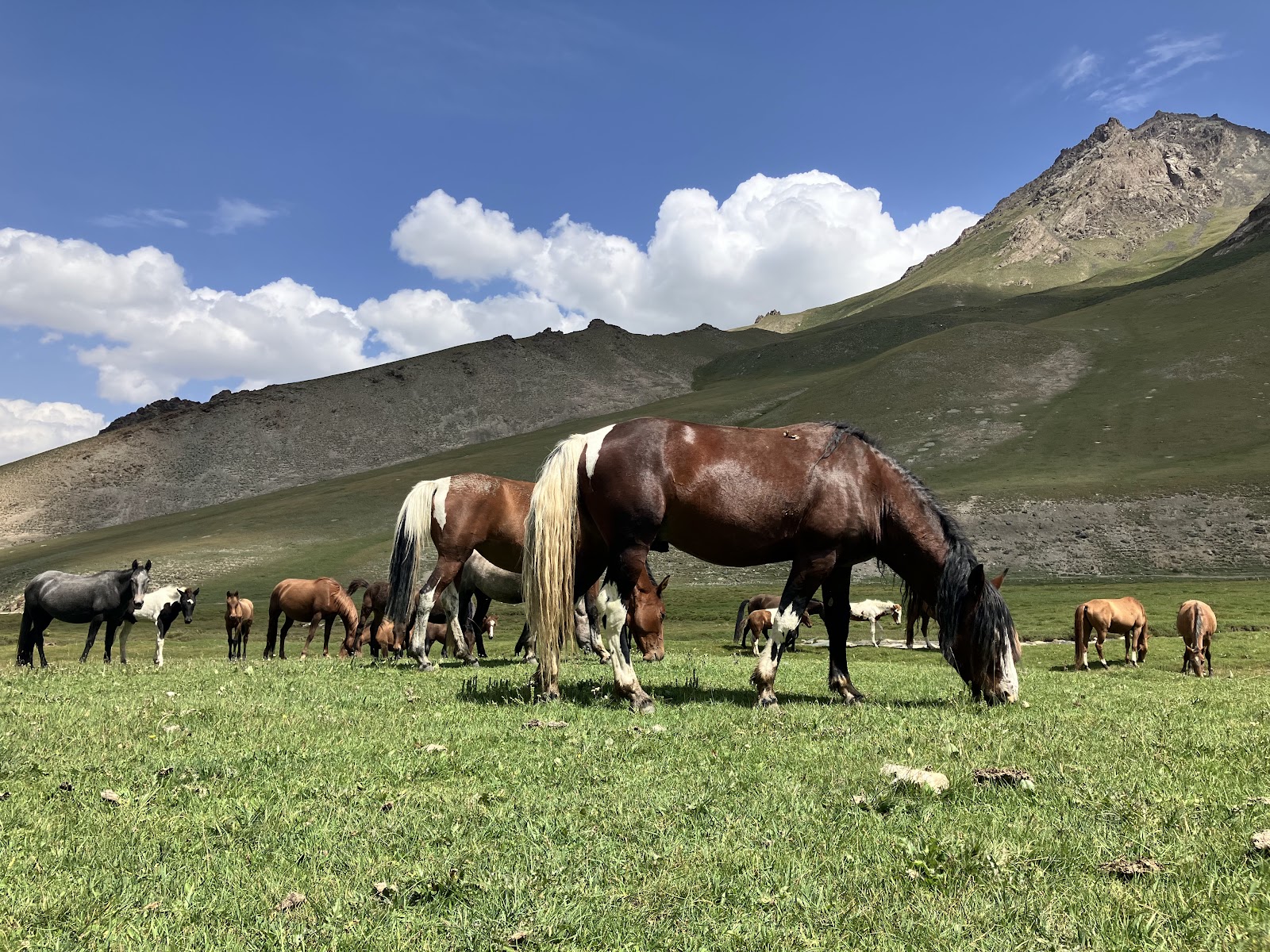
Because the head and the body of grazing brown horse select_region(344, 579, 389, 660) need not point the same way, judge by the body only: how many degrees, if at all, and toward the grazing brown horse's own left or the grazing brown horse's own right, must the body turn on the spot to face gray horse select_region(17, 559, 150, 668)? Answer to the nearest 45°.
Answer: approximately 135° to the grazing brown horse's own right

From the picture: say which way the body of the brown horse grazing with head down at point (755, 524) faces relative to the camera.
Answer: to the viewer's right

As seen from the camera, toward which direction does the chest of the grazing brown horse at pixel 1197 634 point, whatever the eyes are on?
toward the camera

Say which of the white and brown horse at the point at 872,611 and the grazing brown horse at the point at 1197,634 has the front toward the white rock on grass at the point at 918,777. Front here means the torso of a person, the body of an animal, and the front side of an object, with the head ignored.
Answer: the grazing brown horse

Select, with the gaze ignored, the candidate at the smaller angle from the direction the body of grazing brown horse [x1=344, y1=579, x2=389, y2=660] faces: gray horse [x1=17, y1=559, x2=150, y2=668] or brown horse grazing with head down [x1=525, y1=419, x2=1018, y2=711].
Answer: the brown horse grazing with head down

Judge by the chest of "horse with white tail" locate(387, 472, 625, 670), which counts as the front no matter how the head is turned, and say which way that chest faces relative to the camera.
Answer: to the viewer's right

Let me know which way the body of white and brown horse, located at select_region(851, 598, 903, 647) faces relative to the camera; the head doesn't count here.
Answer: to the viewer's right

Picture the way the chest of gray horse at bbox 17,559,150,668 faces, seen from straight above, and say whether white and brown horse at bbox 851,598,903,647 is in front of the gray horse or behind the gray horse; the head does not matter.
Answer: in front

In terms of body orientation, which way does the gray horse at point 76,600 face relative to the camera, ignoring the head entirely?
to the viewer's right

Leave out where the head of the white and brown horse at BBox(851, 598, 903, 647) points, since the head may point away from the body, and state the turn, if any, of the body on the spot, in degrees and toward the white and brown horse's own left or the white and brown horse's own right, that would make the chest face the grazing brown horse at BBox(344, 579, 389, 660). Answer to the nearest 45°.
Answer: approximately 135° to the white and brown horse's own right

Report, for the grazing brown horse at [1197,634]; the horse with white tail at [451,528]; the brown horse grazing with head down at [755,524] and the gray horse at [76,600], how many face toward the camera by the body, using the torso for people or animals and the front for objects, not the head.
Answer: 1

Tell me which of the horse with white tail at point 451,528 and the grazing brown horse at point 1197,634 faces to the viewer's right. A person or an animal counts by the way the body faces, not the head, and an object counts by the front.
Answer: the horse with white tail

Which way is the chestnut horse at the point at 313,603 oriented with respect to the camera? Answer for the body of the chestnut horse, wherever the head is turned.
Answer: to the viewer's right

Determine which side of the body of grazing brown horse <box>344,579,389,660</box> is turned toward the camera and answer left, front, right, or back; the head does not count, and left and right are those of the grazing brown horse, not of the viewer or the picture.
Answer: right
